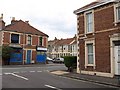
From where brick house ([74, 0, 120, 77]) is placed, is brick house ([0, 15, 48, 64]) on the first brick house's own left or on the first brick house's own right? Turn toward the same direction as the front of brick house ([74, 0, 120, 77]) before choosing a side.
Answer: on the first brick house's own right

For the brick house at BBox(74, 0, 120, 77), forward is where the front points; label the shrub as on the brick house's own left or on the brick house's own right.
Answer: on the brick house's own right

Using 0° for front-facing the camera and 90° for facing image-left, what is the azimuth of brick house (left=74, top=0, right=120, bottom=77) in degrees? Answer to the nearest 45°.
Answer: approximately 45°
